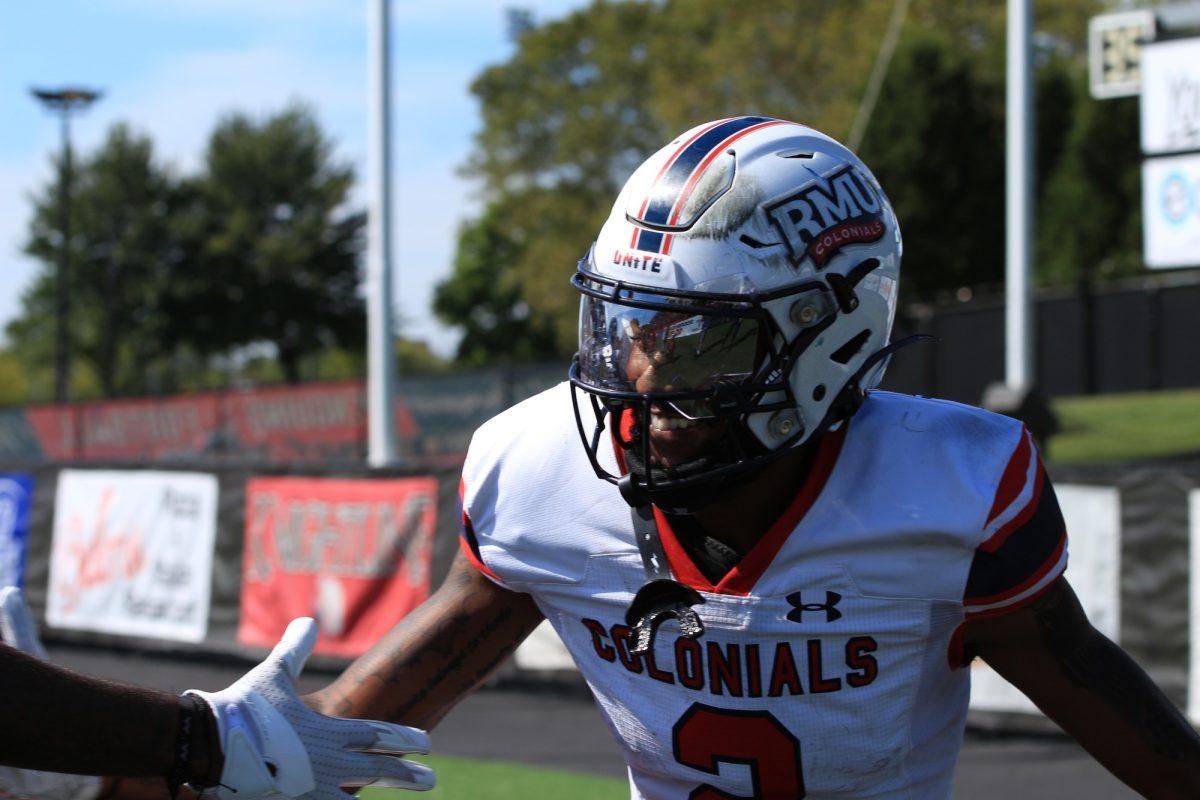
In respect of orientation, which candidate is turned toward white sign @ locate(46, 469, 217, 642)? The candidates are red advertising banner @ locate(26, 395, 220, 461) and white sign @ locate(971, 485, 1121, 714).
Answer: the red advertising banner

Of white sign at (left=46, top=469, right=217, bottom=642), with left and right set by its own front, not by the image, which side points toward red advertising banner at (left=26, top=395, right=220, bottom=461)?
back

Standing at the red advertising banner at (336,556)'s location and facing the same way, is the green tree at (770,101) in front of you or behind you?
behind

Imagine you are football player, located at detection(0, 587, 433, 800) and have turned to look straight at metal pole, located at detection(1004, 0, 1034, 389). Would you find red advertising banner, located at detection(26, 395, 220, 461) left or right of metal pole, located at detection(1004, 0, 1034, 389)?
left

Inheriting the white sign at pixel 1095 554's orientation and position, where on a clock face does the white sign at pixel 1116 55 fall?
the white sign at pixel 1116 55 is roughly at 6 o'clock from the white sign at pixel 1095 554.

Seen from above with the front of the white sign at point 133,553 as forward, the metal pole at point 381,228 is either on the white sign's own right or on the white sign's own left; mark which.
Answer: on the white sign's own left

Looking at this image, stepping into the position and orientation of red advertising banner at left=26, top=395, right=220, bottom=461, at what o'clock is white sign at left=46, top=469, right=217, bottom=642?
The white sign is roughly at 12 o'clock from the red advertising banner.
